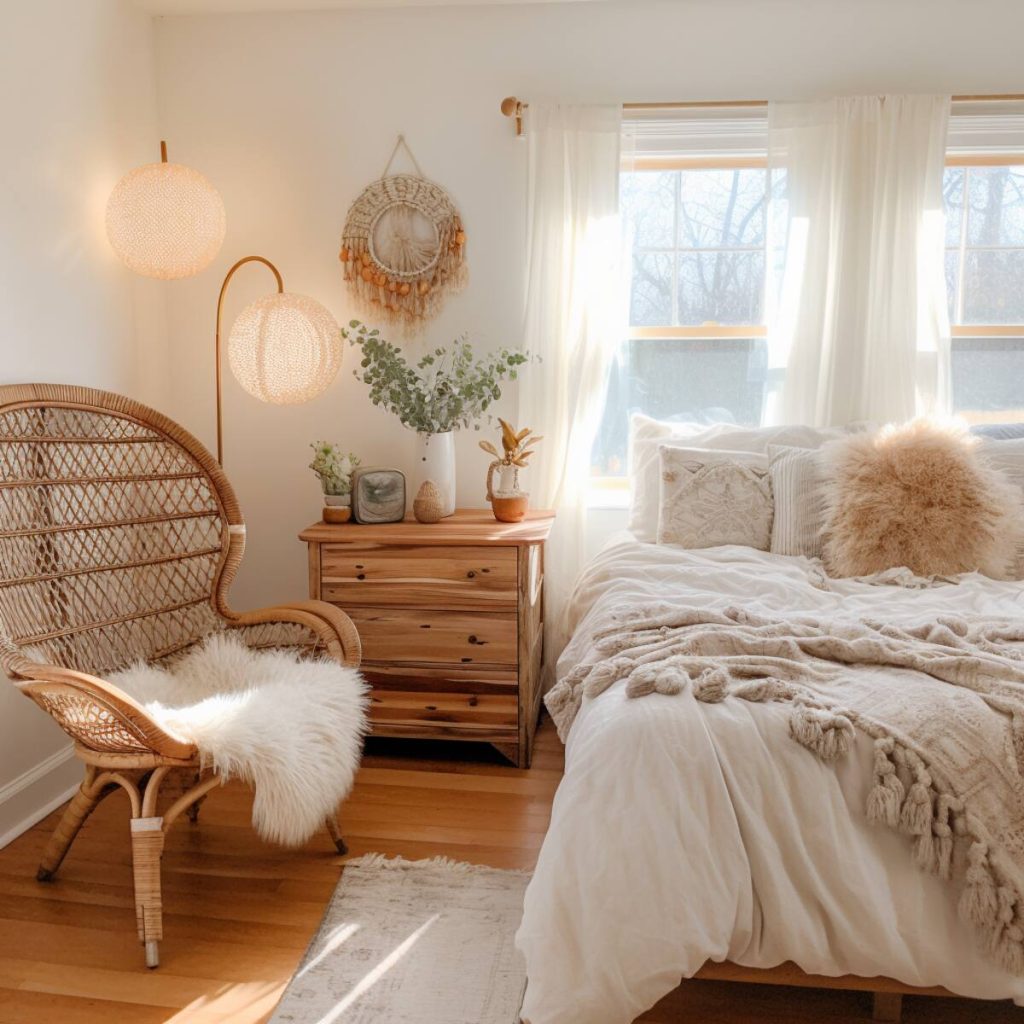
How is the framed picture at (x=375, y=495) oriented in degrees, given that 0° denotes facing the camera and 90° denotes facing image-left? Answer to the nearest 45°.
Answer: approximately 0°

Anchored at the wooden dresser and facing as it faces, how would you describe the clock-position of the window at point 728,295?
The window is roughly at 8 o'clock from the wooden dresser.

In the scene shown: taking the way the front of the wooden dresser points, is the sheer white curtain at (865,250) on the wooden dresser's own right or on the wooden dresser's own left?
on the wooden dresser's own left

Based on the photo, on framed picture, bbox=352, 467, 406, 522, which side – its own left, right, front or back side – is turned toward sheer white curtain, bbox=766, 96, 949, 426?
left

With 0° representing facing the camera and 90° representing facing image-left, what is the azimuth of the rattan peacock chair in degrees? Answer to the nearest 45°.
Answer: approximately 315°
